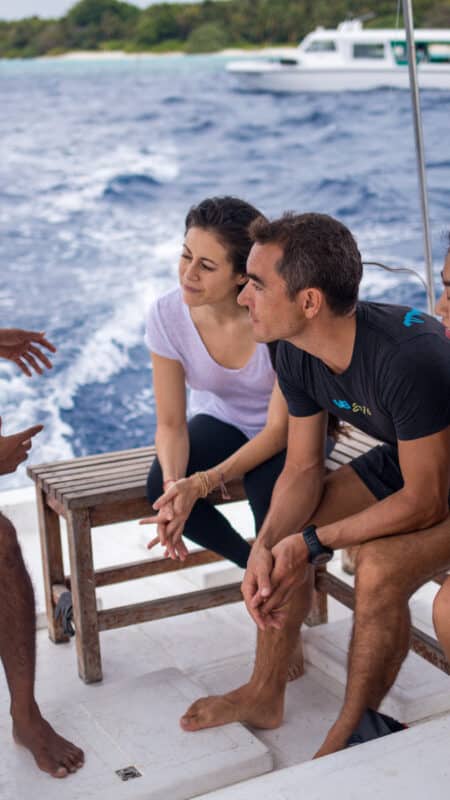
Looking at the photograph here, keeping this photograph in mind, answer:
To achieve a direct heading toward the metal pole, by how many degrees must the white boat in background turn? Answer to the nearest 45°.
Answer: approximately 90° to its left

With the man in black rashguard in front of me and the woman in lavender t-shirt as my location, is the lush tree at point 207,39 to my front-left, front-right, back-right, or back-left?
back-left

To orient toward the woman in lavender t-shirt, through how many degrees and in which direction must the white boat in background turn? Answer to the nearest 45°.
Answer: approximately 90° to its left

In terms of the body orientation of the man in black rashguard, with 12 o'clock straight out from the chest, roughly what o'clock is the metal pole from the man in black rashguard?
The metal pole is roughly at 5 o'clock from the man in black rashguard.

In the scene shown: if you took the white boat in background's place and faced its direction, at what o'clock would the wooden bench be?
The wooden bench is roughly at 9 o'clock from the white boat in background.

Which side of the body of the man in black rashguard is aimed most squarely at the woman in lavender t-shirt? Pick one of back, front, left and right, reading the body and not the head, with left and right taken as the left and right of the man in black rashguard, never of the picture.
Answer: right

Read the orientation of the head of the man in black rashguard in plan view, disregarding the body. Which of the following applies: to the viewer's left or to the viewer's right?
to the viewer's left

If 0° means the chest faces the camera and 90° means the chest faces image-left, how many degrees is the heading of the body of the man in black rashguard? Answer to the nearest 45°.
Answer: approximately 45°

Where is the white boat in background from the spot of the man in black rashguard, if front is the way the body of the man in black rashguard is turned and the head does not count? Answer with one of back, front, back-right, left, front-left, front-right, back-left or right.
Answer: back-right

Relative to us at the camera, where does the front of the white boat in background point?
facing to the left of the viewer

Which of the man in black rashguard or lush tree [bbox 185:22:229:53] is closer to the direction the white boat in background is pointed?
the lush tree
